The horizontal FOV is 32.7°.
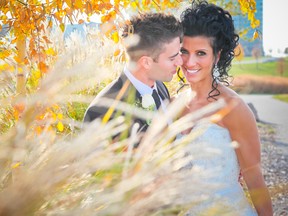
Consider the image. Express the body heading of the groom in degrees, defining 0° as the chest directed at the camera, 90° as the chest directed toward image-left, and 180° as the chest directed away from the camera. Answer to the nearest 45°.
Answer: approximately 315°

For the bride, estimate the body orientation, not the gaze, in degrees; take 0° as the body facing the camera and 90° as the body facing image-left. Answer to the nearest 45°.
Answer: approximately 45°

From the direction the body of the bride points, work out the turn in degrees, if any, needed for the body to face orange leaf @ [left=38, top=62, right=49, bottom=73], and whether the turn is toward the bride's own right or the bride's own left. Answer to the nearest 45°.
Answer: approximately 45° to the bride's own right

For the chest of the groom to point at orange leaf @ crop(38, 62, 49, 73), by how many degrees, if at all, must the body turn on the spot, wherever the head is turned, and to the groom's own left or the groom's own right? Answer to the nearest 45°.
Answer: approximately 135° to the groom's own right
